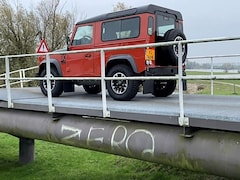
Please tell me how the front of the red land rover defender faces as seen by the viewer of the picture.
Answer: facing away from the viewer and to the left of the viewer

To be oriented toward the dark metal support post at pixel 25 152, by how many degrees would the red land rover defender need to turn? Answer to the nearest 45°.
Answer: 0° — it already faces it

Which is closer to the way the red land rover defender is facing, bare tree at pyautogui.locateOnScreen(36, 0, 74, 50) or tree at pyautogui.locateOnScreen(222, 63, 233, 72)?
the bare tree

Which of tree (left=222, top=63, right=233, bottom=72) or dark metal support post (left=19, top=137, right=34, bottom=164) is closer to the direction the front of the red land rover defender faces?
the dark metal support post

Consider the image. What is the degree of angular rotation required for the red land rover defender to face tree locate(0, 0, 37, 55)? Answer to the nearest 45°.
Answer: approximately 45° to its right
